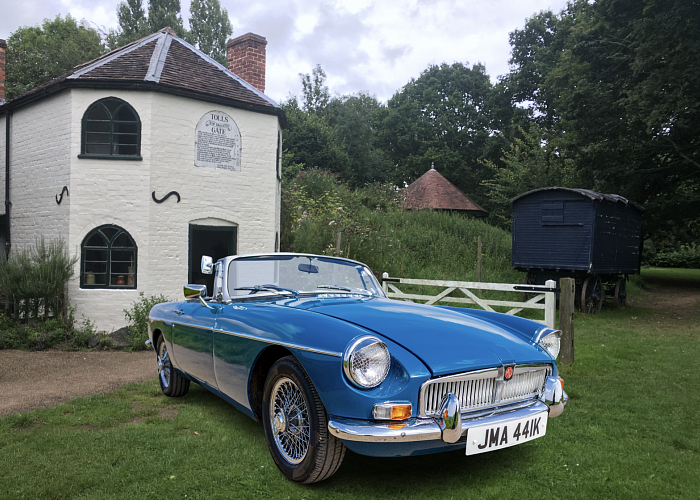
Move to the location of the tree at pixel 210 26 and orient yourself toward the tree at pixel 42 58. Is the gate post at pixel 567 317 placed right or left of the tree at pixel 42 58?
left

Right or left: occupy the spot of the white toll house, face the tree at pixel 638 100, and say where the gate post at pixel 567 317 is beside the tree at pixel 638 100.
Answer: right

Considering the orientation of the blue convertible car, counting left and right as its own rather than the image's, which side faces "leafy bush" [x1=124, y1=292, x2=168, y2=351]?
back

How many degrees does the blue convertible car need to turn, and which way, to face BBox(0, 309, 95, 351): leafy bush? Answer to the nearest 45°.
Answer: approximately 180°

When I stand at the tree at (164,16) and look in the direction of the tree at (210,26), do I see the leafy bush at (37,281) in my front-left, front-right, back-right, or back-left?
back-right

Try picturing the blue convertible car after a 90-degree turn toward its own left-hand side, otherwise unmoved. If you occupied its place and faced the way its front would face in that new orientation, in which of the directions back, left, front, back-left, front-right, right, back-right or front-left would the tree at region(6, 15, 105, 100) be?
left

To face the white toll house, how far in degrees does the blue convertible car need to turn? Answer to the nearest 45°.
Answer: approximately 180°

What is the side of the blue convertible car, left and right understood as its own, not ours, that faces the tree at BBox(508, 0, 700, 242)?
left

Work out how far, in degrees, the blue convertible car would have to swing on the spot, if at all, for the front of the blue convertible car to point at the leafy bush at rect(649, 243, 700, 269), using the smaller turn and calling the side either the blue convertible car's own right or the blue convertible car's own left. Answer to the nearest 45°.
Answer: approximately 90° to the blue convertible car's own left

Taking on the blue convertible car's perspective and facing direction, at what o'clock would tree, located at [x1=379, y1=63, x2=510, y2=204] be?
The tree is roughly at 8 o'clock from the blue convertible car.

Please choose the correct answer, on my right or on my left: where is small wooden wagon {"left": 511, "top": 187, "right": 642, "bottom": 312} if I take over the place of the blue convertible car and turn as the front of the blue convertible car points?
on my left

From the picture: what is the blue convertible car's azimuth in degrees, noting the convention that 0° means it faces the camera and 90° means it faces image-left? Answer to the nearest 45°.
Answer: approximately 315°
